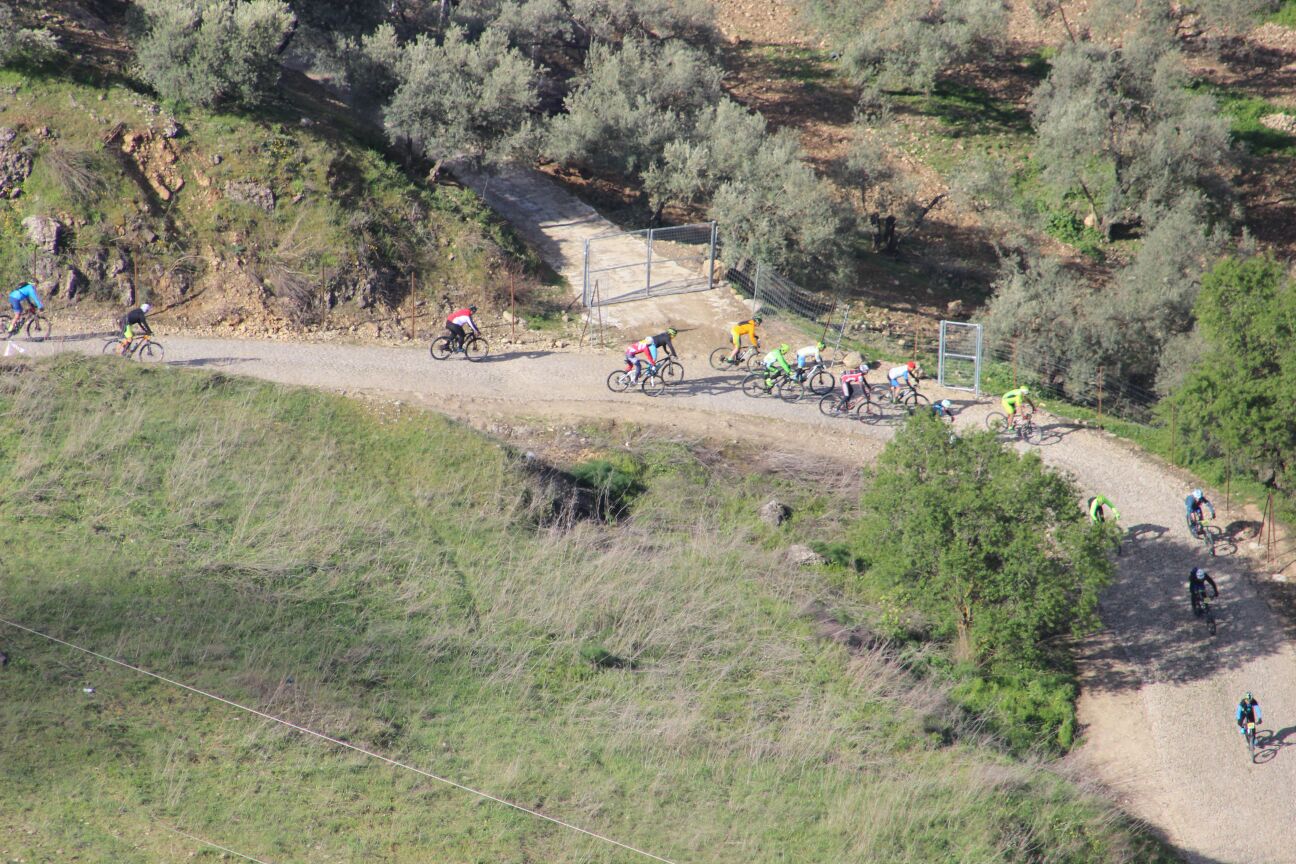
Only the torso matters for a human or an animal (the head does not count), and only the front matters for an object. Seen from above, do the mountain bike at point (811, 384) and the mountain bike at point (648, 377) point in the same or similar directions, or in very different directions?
same or similar directions

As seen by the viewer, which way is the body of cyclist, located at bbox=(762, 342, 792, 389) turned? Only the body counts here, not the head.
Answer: to the viewer's right

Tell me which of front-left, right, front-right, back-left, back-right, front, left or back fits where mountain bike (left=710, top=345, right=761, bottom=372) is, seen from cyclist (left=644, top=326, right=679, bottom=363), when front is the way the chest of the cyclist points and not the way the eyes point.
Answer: front-left

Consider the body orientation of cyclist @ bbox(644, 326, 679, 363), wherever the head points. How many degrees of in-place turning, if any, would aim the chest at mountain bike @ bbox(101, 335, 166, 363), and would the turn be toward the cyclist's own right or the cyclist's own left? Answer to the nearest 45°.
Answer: approximately 180°

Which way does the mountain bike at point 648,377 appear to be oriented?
to the viewer's right

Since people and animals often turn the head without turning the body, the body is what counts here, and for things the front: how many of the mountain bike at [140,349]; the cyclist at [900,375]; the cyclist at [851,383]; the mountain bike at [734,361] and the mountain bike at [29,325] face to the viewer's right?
5

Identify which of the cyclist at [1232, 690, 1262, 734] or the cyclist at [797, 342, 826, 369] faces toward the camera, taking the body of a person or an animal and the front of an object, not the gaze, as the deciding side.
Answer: the cyclist at [1232, 690, 1262, 734]

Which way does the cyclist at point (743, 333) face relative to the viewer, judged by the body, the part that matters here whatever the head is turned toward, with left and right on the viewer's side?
facing to the right of the viewer

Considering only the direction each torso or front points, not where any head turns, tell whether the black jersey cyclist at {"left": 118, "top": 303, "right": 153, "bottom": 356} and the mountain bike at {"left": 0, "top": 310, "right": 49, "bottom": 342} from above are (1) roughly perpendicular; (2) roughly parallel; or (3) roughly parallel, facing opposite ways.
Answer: roughly parallel

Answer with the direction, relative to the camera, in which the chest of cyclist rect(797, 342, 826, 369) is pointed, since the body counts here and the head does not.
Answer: to the viewer's right

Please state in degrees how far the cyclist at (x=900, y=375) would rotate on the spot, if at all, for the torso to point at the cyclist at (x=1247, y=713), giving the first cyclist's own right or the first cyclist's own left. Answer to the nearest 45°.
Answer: approximately 45° to the first cyclist's own right

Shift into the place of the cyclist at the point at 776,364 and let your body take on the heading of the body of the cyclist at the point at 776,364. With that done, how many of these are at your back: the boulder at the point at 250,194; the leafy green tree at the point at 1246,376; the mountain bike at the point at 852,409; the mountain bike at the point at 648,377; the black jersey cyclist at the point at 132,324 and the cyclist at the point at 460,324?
4

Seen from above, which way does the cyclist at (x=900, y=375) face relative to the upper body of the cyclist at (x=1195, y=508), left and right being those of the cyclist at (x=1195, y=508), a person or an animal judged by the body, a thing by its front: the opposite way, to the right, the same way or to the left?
to the left

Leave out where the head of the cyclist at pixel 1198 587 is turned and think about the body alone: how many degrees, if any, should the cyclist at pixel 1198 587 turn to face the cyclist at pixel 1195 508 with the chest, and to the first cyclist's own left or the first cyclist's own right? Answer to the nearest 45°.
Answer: approximately 180°

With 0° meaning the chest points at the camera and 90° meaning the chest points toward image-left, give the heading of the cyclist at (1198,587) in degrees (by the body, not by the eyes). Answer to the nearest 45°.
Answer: approximately 0°

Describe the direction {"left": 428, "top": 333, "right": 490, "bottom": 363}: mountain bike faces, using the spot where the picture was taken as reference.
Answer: facing to the right of the viewer

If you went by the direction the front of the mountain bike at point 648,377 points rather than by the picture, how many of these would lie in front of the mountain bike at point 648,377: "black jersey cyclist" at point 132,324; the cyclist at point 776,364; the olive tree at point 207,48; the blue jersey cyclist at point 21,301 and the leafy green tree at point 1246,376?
2

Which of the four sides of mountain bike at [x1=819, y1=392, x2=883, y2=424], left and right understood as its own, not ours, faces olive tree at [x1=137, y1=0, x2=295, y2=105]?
back

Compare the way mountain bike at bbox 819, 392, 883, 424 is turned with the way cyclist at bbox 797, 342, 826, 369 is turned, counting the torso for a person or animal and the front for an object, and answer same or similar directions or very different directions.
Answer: same or similar directions

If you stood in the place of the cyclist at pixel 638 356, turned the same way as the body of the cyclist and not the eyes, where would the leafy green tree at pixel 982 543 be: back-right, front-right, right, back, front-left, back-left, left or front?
front-right
